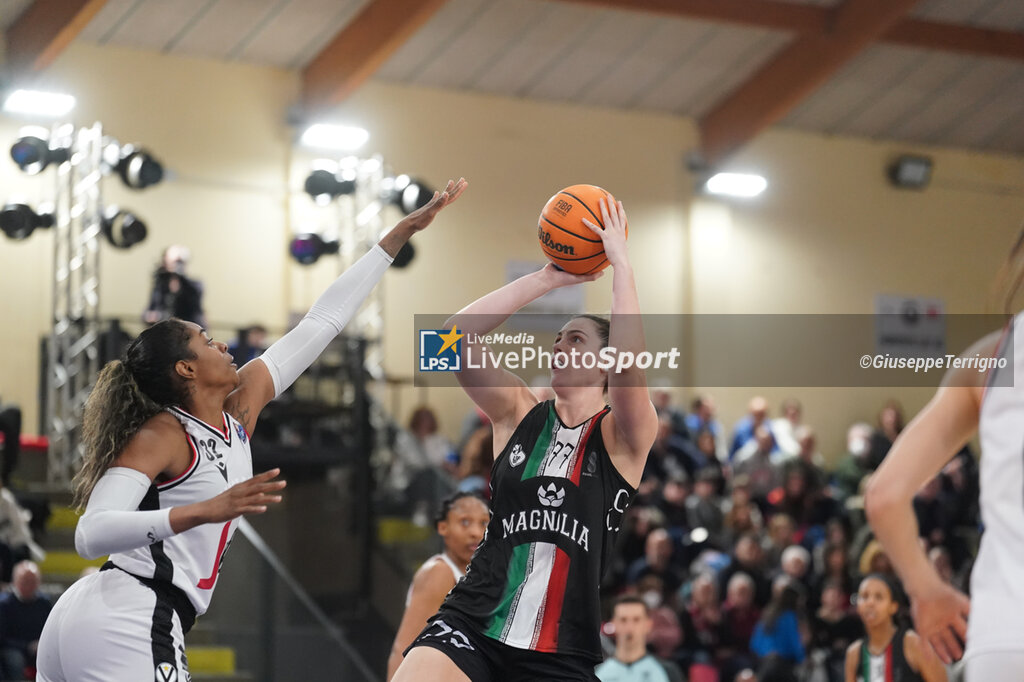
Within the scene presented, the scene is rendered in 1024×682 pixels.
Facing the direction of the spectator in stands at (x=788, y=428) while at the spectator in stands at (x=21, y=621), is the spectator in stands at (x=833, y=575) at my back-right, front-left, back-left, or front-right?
front-right

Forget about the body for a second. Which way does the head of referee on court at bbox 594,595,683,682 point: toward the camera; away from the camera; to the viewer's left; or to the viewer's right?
toward the camera

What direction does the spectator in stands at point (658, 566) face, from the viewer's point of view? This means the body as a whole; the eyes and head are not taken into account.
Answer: toward the camera

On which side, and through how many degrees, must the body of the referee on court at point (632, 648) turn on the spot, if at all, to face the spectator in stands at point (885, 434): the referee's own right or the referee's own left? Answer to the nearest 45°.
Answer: approximately 180°

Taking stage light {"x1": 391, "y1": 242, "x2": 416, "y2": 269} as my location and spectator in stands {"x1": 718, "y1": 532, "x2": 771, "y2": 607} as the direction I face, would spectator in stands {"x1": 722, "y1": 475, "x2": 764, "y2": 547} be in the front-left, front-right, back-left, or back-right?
front-left

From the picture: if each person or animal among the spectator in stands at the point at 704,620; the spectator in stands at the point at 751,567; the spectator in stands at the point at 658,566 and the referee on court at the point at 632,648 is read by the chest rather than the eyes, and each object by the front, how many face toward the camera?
4

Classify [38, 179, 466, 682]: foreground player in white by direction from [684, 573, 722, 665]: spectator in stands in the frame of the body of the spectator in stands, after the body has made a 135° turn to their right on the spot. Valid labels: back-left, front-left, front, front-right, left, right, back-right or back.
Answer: back-left

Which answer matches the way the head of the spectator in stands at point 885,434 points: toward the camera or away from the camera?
toward the camera

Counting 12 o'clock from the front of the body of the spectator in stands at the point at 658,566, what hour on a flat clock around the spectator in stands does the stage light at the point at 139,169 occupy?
The stage light is roughly at 3 o'clock from the spectator in stands.

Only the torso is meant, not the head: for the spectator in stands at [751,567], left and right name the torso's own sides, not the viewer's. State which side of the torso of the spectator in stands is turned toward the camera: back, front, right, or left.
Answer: front

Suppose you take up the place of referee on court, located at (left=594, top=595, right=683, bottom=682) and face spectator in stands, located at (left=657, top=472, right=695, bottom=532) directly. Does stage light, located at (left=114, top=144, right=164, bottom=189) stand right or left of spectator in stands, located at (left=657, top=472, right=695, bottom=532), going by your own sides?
left

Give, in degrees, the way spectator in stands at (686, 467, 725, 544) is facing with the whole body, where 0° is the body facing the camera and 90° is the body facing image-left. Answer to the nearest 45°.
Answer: approximately 45°

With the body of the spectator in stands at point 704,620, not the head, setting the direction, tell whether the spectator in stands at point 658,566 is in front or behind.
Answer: behind

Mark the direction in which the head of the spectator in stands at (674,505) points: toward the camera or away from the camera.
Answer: toward the camera

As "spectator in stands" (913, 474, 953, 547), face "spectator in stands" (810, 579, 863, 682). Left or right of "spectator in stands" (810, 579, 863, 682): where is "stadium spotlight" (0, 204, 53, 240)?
right

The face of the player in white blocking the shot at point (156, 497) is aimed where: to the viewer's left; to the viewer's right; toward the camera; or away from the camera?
to the viewer's right

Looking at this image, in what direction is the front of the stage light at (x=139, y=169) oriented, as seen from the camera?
facing the viewer and to the right of the viewer
